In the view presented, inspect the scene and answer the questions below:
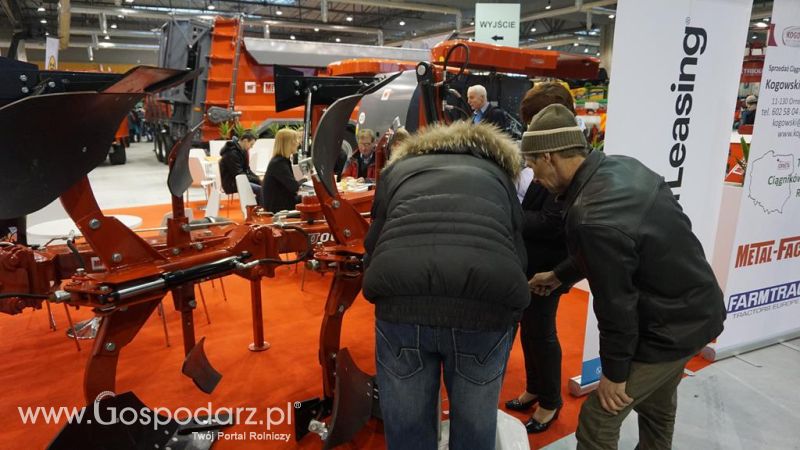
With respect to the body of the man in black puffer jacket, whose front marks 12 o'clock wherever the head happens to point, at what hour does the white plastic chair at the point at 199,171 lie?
The white plastic chair is roughly at 11 o'clock from the man in black puffer jacket.

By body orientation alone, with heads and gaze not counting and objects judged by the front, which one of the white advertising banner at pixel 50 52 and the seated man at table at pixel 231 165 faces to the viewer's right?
the seated man at table

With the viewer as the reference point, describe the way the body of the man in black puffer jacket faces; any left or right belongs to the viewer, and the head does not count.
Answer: facing away from the viewer

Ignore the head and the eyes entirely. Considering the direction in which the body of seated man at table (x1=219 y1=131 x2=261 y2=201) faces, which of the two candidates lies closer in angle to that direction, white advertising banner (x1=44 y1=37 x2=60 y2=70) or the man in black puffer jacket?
the man in black puffer jacket

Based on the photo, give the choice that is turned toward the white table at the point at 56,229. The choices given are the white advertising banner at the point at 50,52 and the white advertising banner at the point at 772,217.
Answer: the white advertising banner at the point at 50,52

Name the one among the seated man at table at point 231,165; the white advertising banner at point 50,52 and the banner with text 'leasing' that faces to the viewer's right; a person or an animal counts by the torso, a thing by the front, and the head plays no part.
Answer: the seated man at table

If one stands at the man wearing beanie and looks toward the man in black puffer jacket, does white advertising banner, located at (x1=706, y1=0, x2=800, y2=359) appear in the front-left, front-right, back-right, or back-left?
back-right

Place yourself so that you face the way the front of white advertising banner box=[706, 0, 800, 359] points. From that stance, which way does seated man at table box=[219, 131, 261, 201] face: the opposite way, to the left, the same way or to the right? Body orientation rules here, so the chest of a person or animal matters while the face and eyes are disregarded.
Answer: to the left

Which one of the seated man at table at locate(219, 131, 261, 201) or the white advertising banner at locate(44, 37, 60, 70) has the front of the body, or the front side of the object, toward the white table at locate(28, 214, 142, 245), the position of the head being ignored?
the white advertising banner

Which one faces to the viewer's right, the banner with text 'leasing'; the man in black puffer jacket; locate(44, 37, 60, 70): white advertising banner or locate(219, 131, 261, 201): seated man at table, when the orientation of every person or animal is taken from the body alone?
the seated man at table

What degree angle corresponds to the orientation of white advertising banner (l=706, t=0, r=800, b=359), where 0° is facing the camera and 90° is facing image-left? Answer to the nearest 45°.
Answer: approximately 315°

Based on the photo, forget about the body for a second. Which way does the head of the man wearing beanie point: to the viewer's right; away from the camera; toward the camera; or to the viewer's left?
to the viewer's left

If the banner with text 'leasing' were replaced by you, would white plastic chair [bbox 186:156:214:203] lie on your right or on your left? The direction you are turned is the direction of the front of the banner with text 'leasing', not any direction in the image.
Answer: on your right
